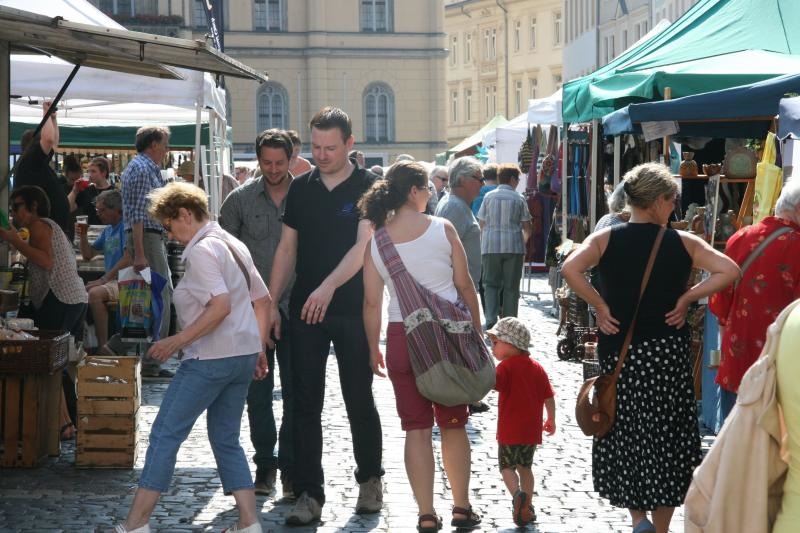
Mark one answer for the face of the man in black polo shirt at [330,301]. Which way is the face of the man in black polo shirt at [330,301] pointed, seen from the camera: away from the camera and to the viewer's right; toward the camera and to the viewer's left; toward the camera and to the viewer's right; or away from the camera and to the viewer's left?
toward the camera and to the viewer's left

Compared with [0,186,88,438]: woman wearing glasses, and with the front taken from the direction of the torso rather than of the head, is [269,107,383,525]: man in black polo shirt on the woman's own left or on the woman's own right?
on the woman's own left

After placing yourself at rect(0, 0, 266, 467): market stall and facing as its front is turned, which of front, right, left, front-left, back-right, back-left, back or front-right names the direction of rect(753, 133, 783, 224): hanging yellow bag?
front

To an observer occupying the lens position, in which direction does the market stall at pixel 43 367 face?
facing to the right of the viewer

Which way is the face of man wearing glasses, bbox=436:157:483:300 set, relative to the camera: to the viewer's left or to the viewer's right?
to the viewer's right

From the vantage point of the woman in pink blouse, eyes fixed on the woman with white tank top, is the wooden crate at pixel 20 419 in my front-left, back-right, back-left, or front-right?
back-left

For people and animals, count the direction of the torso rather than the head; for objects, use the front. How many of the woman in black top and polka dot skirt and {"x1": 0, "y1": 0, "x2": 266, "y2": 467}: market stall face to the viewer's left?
0

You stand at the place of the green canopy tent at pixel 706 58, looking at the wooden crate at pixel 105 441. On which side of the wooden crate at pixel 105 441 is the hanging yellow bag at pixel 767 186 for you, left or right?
left

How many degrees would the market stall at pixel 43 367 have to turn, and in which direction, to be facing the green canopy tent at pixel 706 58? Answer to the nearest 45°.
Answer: approximately 45° to its left

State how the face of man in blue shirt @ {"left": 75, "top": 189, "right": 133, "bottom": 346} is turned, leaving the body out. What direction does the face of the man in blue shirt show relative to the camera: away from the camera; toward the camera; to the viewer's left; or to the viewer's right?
to the viewer's left
